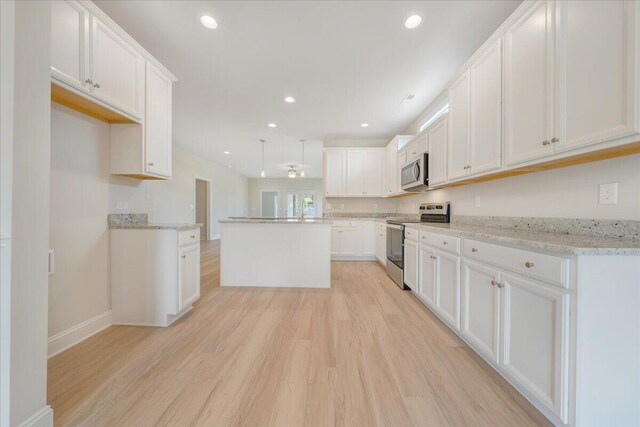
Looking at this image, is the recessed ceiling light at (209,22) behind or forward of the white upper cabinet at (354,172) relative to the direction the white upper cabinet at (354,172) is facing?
forward

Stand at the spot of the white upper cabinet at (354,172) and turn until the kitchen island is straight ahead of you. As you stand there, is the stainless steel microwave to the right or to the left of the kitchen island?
left

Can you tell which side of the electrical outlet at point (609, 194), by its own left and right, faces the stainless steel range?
right

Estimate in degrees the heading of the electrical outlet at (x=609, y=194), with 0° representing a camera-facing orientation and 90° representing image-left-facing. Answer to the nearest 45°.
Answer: approximately 45°

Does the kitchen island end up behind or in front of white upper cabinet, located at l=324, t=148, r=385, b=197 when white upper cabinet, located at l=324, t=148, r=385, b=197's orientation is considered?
in front

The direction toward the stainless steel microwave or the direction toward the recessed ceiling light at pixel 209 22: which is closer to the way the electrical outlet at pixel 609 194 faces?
the recessed ceiling light

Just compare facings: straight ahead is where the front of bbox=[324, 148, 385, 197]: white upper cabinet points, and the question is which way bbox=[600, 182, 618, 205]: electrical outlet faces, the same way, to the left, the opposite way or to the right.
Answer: to the right

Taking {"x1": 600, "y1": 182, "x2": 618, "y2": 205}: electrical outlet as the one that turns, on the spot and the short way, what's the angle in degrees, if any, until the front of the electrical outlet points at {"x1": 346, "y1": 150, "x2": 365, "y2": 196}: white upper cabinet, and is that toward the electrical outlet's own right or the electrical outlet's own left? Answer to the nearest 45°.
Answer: approximately 90° to the electrical outlet's own right

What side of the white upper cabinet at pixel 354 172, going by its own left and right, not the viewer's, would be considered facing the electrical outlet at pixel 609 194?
front

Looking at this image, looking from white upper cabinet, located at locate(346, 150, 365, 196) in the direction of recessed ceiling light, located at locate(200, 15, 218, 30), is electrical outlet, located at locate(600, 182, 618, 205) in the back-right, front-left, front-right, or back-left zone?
front-left

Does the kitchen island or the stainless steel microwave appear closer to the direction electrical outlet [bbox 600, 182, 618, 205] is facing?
the kitchen island

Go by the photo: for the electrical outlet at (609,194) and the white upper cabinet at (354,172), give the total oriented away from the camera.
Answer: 0

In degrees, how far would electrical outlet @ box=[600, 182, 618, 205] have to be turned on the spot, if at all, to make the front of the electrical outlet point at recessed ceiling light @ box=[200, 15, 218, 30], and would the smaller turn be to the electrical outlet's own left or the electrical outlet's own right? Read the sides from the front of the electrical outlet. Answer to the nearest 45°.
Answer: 0° — it already faces it

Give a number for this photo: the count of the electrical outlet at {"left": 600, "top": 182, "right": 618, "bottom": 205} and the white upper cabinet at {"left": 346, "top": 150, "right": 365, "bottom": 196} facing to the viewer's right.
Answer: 0

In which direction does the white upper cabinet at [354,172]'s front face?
toward the camera
